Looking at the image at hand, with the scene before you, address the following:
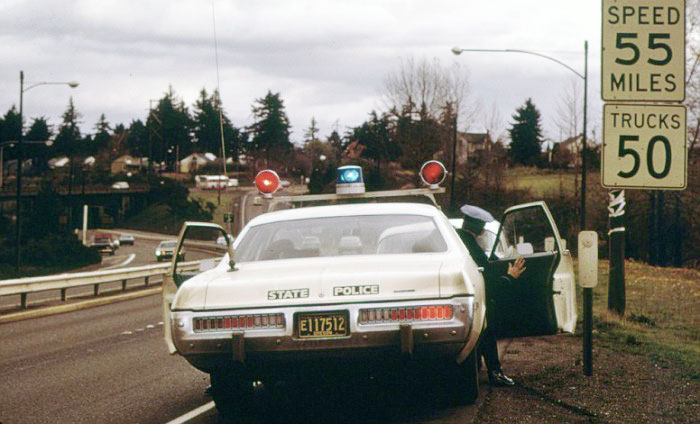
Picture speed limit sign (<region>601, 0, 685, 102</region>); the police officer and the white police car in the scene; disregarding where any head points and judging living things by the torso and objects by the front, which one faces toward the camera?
the speed limit sign

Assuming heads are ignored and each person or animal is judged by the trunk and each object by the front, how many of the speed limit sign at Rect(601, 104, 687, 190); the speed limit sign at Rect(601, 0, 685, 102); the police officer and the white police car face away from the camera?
1

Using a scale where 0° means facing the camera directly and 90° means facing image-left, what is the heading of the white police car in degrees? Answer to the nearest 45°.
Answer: approximately 180°

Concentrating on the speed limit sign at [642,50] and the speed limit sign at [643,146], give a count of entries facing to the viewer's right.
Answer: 0

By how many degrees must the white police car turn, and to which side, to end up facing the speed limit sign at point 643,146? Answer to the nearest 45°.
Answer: approximately 45° to its right

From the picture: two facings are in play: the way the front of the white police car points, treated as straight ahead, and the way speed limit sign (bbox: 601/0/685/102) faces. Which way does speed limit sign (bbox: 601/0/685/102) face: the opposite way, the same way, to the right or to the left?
the opposite way

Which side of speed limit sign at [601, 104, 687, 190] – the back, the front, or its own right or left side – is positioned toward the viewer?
front
